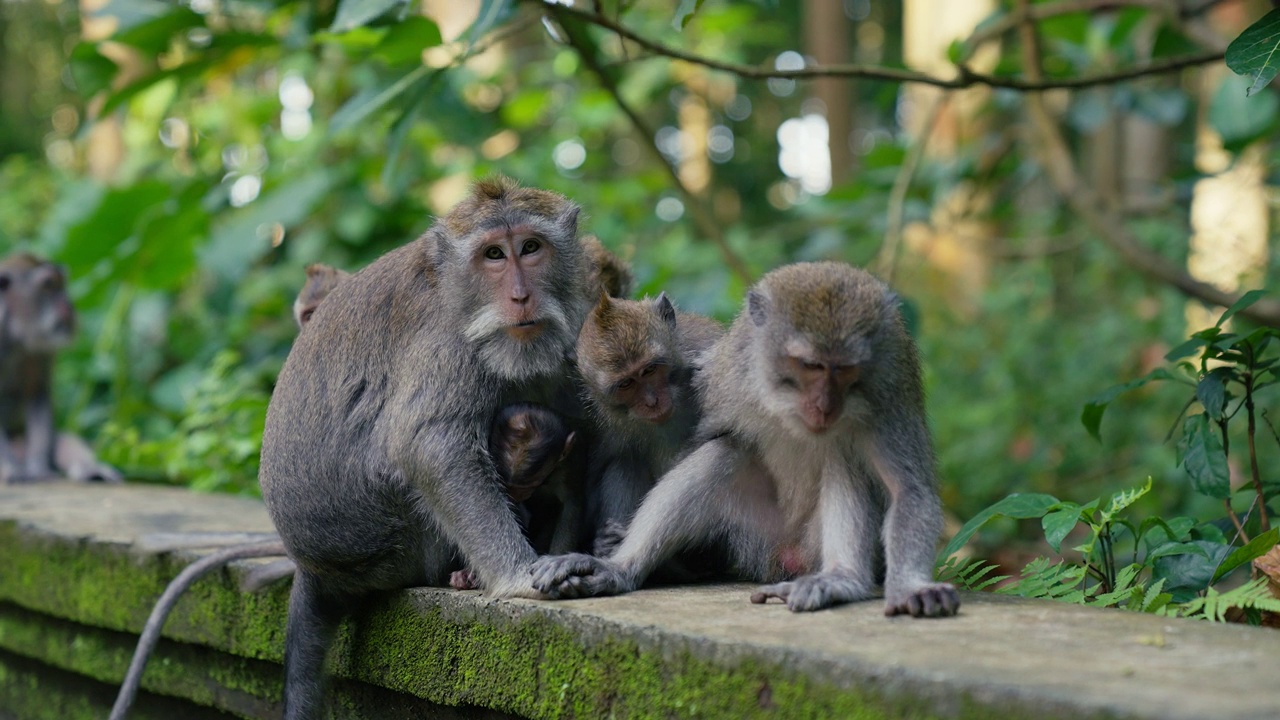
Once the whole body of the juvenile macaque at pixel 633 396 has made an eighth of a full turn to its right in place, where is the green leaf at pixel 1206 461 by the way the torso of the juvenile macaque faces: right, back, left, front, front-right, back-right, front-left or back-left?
back-left

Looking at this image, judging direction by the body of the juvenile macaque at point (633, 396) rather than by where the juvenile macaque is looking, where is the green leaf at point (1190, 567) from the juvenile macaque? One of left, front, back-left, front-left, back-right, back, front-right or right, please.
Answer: left

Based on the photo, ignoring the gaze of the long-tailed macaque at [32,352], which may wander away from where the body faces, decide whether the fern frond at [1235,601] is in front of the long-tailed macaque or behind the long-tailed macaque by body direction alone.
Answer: in front

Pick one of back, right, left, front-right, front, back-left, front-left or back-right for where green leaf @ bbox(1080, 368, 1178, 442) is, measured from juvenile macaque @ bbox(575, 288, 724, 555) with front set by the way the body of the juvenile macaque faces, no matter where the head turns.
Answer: left

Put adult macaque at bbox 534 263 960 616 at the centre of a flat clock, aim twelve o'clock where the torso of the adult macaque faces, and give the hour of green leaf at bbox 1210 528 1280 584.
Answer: The green leaf is roughly at 9 o'clock from the adult macaque.

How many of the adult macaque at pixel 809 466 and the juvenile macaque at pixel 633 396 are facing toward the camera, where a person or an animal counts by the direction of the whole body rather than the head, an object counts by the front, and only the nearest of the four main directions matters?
2

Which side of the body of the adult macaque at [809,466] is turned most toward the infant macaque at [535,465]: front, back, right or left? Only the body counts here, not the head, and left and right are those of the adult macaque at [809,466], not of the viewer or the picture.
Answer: right

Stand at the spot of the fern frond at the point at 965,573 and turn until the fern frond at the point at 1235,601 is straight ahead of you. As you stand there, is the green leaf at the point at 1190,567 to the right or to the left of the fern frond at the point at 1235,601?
left

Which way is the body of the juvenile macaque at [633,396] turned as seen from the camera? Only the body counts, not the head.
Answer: toward the camera

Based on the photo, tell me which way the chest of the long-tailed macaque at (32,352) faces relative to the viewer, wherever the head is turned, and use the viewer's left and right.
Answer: facing the viewer and to the right of the viewer
